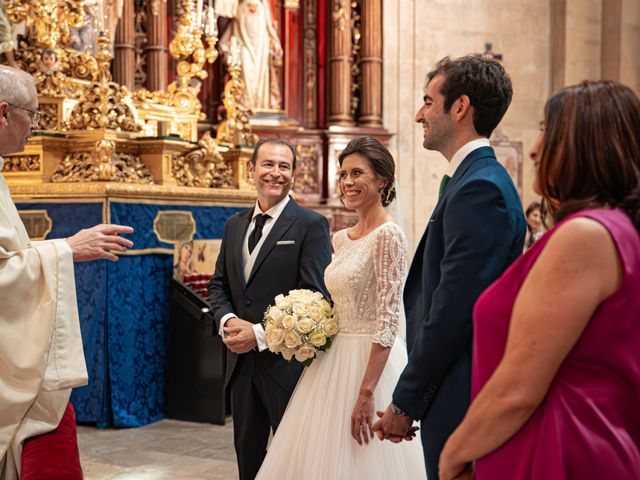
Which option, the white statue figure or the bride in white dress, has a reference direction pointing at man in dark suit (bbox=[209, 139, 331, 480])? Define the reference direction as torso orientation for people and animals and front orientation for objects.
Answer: the white statue figure

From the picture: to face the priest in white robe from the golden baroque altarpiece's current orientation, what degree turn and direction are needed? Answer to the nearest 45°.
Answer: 0° — it already faces them

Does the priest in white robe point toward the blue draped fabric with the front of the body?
no

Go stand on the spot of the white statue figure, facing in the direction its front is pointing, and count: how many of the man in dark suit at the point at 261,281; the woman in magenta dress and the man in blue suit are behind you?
0

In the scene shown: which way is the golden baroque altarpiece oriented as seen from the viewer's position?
toward the camera

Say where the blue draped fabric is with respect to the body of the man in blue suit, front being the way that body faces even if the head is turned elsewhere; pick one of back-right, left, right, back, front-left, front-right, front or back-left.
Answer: front-right

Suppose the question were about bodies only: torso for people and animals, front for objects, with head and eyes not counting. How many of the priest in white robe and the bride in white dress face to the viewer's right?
1

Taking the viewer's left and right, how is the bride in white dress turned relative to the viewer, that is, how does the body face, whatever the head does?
facing the viewer and to the left of the viewer

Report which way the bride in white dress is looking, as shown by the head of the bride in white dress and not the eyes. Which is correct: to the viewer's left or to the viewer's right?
to the viewer's left

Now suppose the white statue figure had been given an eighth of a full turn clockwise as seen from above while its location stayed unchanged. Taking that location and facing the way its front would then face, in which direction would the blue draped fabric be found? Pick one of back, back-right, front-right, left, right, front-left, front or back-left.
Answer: front-left

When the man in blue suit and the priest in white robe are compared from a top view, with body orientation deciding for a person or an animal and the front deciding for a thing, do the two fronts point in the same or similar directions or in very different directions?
very different directions

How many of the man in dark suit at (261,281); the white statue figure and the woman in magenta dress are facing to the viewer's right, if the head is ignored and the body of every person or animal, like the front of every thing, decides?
0

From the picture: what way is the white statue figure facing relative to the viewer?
toward the camera

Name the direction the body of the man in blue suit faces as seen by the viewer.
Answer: to the viewer's left

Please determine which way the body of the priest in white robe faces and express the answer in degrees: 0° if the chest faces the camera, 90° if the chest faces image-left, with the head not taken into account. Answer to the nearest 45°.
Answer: approximately 270°

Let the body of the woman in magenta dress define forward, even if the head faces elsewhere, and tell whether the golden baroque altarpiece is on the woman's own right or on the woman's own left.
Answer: on the woman's own right

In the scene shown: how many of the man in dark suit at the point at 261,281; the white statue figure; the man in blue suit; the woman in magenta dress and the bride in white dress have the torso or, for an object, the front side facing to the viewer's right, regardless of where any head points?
0

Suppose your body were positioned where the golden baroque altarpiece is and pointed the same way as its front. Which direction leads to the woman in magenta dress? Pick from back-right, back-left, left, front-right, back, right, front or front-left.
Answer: front

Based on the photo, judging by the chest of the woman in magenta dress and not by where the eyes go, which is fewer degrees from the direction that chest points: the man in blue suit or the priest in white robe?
the priest in white robe

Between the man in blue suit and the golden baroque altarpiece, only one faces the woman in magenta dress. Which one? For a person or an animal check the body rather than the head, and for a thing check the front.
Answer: the golden baroque altarpiece

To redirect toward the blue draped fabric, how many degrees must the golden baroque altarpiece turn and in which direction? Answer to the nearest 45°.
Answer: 0° — it already faces it

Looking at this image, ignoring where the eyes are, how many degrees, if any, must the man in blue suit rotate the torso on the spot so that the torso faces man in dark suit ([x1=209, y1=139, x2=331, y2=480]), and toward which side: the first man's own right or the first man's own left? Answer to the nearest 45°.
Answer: approximately 45° to the first man's own right
